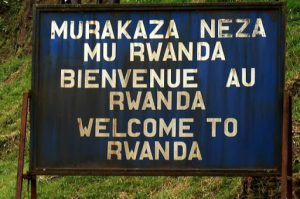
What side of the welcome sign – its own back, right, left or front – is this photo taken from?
front
